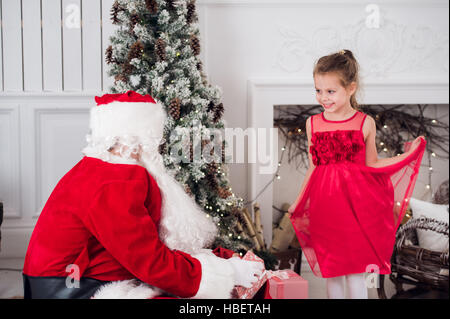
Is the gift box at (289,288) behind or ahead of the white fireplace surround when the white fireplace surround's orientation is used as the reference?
ahead

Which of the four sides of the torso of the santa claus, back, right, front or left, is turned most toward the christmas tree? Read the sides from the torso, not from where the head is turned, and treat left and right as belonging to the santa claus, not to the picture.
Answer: left

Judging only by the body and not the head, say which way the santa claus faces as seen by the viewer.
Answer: to the viewer's right

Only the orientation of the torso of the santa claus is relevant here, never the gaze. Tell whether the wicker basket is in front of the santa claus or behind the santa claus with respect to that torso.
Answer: in front

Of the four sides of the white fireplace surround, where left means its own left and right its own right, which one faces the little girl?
front

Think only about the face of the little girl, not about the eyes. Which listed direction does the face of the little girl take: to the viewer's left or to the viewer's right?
to the viewer's left

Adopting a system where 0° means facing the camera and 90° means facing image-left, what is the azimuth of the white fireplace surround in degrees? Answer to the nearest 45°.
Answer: approximately 0°

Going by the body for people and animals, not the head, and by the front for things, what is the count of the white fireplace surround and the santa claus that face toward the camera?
1

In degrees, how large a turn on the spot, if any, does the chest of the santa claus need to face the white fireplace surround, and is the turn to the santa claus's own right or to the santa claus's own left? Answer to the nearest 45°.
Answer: approximately 45° to the santa claus's own left
